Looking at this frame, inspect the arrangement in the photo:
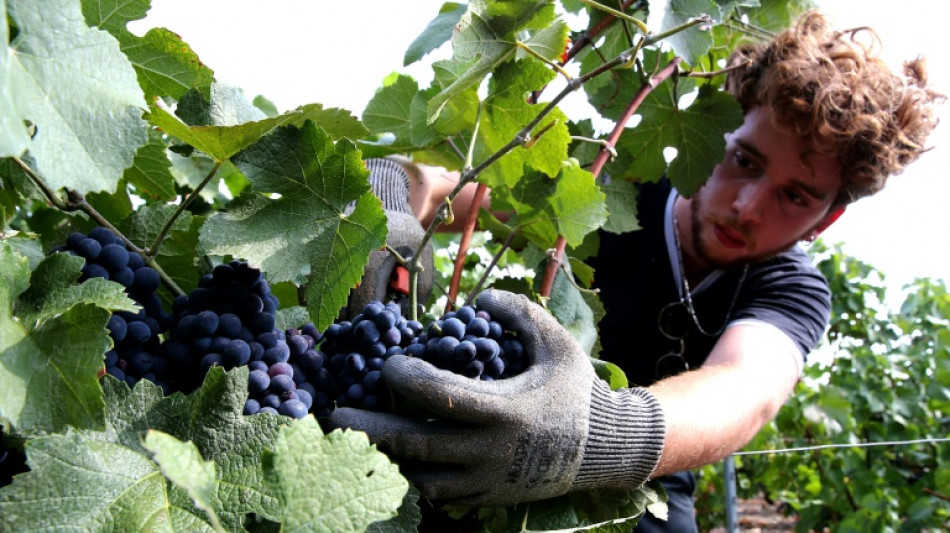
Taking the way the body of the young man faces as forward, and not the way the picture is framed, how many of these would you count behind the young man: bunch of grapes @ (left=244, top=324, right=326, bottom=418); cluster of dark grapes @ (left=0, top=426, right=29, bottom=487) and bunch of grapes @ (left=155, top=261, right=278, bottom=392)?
0

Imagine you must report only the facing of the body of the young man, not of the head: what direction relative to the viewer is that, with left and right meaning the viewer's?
facing the viewer and to the left of the viewer

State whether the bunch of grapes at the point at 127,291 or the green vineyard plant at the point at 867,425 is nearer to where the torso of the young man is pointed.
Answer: the bunch of grapes

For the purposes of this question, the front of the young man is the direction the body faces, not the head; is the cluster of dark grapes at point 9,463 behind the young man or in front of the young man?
in front

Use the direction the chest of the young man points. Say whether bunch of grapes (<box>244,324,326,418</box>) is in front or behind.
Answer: in front

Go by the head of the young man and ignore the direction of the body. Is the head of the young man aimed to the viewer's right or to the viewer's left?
to the viewer's left
